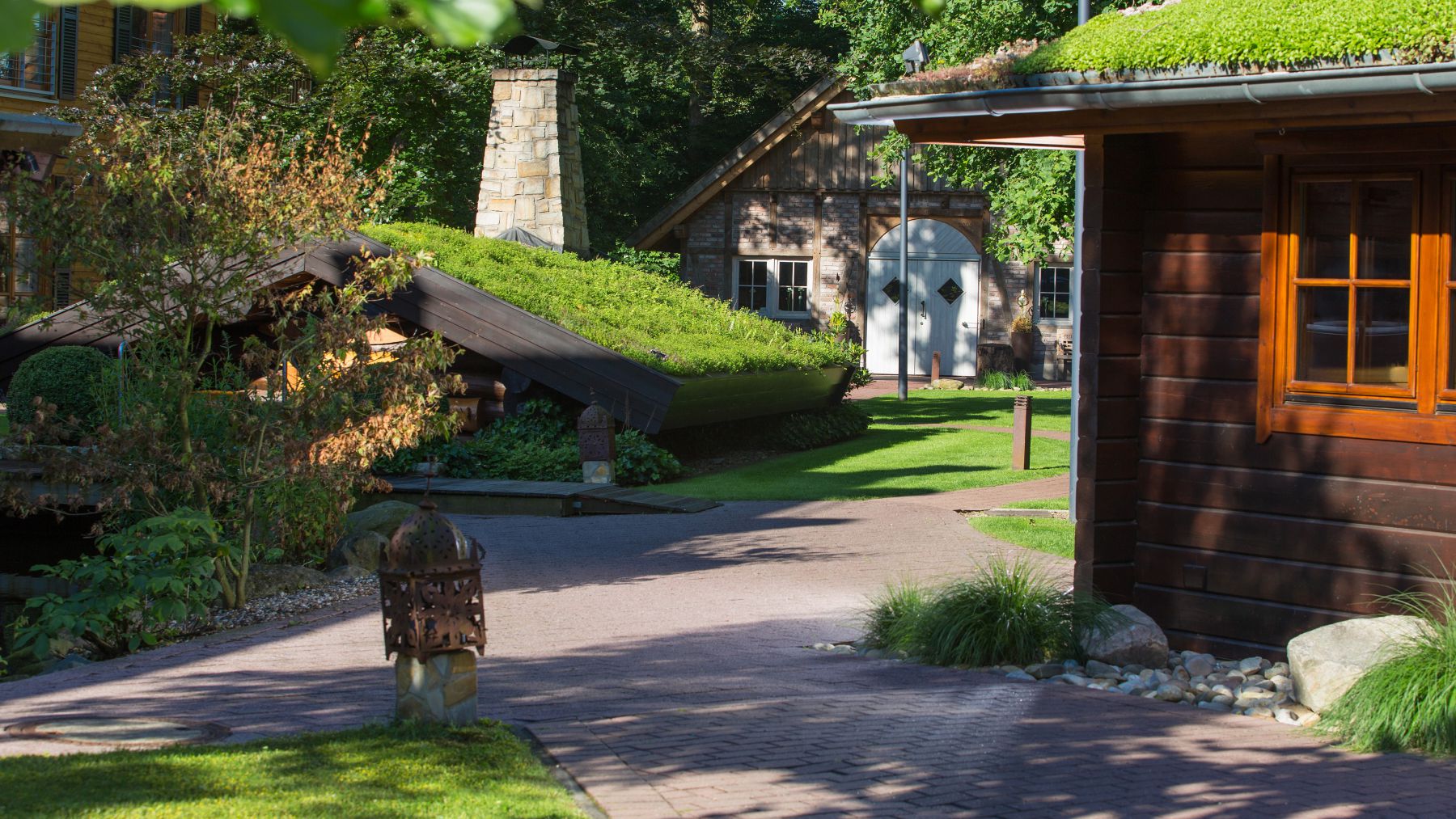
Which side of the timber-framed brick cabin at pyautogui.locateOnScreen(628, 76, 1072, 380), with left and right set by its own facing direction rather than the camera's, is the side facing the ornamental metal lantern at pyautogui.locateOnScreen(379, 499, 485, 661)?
front

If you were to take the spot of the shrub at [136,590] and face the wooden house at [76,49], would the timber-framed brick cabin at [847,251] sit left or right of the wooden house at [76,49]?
right

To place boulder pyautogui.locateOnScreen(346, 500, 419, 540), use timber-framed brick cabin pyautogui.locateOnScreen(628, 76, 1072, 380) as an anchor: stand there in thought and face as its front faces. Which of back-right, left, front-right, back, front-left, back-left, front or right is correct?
front

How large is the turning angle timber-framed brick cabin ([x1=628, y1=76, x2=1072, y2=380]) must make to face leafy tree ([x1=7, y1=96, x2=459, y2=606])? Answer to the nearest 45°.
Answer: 0° — it already faces it

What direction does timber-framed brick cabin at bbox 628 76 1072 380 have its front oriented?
toward the camera

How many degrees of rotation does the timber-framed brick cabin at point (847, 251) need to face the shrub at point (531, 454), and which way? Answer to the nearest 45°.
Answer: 0° — it already faces it

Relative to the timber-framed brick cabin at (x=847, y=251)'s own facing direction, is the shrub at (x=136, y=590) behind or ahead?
ahead

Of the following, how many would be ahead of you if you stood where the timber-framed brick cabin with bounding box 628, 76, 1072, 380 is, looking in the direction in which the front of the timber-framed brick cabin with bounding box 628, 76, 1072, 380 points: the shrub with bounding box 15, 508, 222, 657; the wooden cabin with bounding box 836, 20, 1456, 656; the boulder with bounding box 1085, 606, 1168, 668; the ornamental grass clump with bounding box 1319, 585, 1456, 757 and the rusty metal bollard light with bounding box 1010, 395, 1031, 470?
5

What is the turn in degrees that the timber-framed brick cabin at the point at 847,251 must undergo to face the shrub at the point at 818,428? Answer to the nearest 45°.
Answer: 0° — it already faces it

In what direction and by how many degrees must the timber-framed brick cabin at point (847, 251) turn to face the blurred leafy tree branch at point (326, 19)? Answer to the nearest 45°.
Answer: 0° — it already faces it

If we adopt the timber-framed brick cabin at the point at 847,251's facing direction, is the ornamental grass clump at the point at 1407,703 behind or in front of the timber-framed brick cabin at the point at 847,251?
in front

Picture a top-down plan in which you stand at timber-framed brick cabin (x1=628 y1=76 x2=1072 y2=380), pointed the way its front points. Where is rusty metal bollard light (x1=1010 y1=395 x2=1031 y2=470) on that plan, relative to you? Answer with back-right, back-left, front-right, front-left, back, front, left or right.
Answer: front

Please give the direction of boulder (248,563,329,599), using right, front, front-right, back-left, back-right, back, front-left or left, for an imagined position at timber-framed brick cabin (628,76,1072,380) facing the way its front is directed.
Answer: front

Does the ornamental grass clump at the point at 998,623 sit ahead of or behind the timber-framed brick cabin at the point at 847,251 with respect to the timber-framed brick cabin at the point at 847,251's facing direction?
ahead

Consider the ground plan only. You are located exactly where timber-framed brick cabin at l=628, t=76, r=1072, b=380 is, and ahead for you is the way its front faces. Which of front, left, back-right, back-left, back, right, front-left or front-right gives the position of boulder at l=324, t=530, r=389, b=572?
front

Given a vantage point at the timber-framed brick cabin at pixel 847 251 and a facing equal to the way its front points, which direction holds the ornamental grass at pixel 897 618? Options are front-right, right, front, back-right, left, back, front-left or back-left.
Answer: front
